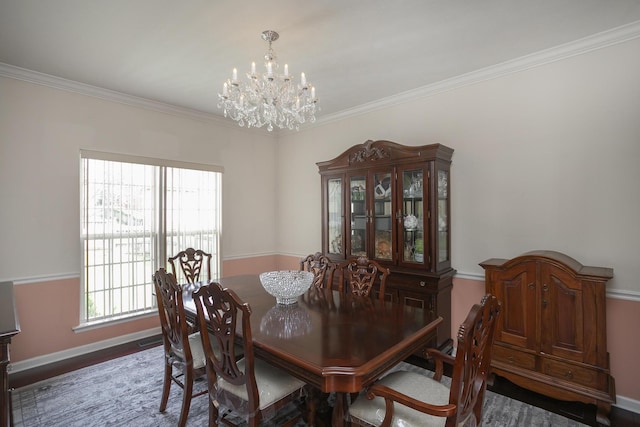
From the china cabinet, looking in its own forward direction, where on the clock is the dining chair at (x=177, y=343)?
The dining chair is roughly at 12 o'clock from the china cabinet.

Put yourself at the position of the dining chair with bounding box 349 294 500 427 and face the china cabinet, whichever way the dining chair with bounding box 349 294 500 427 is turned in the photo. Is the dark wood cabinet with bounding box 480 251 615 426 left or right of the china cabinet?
right

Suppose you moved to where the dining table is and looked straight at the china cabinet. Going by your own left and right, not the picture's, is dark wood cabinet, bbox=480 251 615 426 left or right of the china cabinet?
right

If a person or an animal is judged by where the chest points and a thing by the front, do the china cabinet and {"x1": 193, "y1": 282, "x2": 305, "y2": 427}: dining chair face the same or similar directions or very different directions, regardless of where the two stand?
very different directions

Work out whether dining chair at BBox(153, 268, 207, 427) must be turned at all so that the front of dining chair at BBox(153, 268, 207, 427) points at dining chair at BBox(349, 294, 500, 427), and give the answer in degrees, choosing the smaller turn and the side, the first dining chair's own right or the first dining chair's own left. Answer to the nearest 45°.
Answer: approximately 90° to the first dining chair's own right

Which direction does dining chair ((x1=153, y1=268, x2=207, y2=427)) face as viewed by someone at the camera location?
facing away from the viewer and to the right of the viewer

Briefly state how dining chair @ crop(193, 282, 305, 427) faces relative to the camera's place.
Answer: facing away from the viewer and to the right of the viewer

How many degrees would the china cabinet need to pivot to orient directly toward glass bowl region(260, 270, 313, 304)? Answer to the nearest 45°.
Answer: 0° — it already faces it
